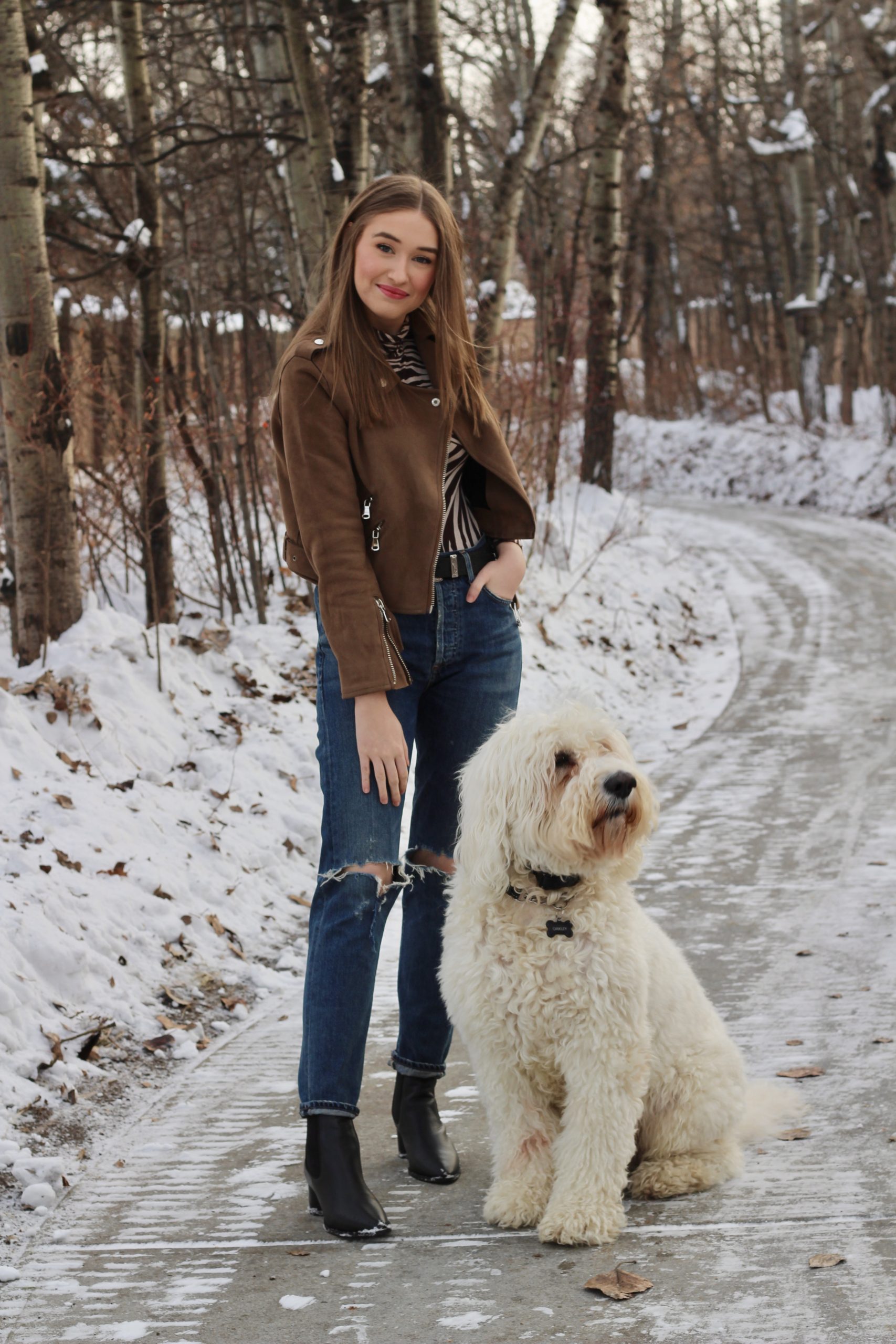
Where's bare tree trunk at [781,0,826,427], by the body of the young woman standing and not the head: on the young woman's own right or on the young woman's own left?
on the young woman's own left

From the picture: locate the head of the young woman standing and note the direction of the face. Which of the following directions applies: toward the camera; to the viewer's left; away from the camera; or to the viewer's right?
toward the camera

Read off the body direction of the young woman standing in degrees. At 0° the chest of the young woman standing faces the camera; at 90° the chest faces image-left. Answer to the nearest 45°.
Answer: approximately 315°

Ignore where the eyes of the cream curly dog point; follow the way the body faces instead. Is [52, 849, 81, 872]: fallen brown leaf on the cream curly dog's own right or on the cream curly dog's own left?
on the cream curly dog's own right

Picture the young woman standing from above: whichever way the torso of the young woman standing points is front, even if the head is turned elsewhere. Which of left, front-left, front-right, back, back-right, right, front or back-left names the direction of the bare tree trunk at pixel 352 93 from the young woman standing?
back-left

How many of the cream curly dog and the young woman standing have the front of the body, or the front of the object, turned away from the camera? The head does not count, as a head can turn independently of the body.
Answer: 0

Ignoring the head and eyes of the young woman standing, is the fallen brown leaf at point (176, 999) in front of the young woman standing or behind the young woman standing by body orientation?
behind

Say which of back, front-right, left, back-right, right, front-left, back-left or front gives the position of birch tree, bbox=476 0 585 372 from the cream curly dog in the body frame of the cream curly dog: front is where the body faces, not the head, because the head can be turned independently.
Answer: back-right

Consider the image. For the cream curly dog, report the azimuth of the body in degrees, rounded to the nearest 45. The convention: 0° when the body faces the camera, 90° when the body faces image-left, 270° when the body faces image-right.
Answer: approximately 45°

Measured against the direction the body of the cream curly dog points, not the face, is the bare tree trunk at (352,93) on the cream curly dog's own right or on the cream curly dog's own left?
on the cream curly dog's own right
